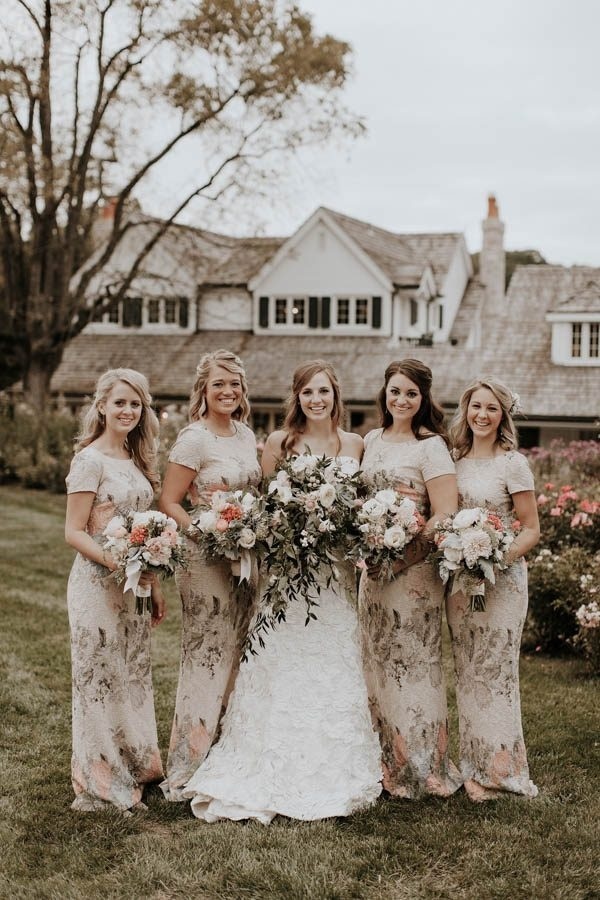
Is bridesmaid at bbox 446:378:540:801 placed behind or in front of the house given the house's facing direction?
in front

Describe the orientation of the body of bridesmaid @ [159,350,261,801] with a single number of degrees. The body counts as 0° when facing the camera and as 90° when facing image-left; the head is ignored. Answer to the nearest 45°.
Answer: approximately 315°

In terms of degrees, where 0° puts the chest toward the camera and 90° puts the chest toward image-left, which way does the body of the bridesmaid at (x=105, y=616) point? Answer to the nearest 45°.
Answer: approximately 315°

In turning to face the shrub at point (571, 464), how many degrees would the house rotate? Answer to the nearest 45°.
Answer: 0° — it already faces it

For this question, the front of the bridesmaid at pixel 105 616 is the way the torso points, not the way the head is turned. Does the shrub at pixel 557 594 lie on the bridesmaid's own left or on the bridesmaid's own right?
on the bridesmaid's own left

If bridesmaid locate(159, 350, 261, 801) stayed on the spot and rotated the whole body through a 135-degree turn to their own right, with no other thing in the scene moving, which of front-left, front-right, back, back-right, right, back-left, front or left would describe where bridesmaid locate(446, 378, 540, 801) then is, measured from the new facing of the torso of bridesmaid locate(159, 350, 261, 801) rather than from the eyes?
back

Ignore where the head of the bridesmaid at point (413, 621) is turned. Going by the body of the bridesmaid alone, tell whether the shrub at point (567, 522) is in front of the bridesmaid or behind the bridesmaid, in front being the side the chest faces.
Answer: behind
